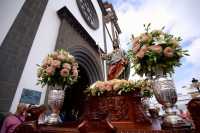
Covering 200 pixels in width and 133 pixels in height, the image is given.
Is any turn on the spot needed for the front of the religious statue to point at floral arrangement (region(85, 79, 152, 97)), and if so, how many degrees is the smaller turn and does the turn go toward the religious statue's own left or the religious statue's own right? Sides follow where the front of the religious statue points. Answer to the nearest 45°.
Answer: approximately 45° to the religious statue's own left

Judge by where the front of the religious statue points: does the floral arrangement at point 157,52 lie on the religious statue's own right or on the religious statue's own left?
on the religious statue's own left

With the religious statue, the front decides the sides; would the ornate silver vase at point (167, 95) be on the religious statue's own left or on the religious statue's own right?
on the religious statue's own left

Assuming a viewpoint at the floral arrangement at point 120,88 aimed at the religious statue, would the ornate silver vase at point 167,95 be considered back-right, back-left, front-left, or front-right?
back-right

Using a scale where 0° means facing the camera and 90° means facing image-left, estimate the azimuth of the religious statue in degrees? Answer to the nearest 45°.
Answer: approximately 45°
